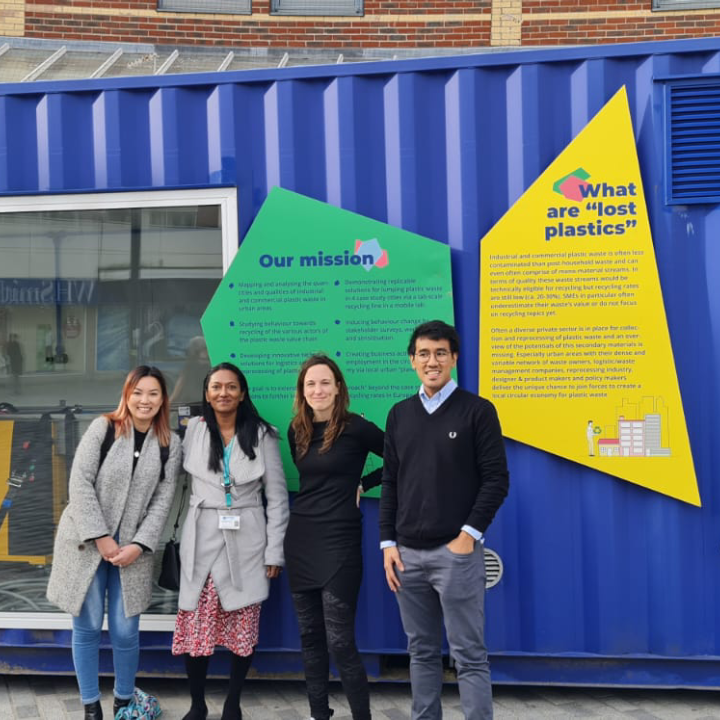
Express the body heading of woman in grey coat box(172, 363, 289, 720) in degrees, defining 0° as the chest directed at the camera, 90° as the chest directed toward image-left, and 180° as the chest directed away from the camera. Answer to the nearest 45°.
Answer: approximately 0°

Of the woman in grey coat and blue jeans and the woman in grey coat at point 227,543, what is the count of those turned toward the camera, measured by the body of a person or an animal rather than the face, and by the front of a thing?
2

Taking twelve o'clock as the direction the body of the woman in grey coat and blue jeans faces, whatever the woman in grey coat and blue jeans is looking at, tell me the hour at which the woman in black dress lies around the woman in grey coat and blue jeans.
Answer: The woman in black dress is roughly at 10 o'clock from the woman in grey coat and blue jeans.

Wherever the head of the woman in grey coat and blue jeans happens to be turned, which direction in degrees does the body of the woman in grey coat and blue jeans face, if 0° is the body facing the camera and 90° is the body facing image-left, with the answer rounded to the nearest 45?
approximately 0°
